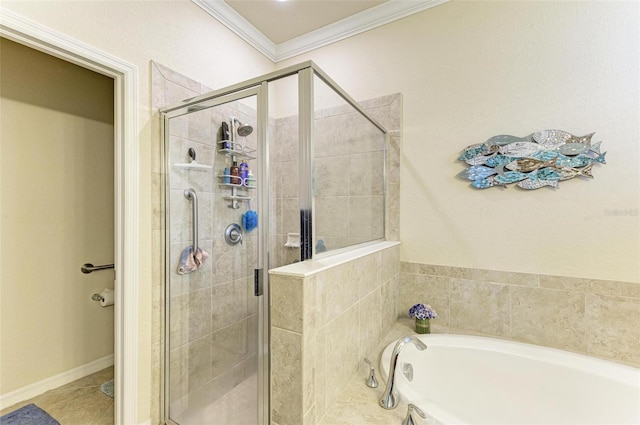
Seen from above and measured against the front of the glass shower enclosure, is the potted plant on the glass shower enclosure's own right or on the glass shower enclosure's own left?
on the glass shower enclosure's own left

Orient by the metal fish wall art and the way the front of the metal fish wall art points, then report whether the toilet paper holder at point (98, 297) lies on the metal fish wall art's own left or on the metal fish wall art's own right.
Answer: on the metal fish wall art's own right

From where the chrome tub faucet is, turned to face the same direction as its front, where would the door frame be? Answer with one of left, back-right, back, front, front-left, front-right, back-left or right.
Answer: back

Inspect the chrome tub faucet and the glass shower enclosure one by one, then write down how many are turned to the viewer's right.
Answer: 1

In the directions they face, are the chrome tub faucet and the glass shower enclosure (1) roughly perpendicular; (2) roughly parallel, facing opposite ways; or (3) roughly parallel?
roughly perpendicular

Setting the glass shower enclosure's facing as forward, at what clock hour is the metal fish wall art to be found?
The metal fish wall art is roughly at 8 o'clock from the glass shower enclosure.

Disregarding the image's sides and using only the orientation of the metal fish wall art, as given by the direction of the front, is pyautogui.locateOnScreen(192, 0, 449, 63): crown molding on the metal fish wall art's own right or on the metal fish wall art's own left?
on the metal fish wall art's own right

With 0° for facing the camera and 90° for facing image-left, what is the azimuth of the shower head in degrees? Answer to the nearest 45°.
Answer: approximately 315°

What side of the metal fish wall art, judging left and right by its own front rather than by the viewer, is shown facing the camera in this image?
front

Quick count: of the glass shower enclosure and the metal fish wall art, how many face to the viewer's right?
0

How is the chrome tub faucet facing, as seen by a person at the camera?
facing to the right of the viewer

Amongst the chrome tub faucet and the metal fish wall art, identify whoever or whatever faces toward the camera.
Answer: the metal fish wall art
